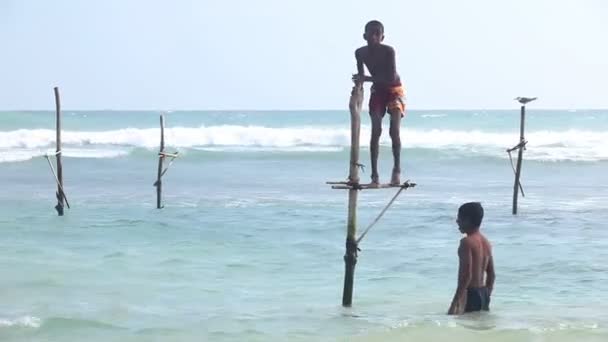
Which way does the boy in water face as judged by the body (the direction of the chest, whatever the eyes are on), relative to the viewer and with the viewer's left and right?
facing away from the viewer and to the left of the viewer

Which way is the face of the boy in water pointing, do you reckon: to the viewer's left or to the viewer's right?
to the viewer's left
